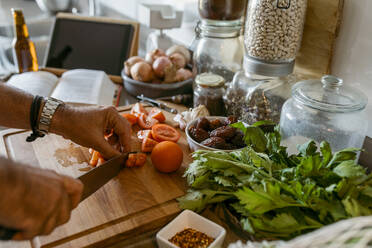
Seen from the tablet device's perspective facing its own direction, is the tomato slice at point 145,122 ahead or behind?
ahead

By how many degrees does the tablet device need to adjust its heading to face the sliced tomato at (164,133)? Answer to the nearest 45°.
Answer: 0° — it already faces it

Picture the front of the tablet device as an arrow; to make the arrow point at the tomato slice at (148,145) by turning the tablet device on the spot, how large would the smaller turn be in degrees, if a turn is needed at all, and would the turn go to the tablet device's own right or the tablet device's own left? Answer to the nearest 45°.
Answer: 0° — it already faces it

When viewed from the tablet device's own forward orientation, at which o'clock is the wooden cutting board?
The wooden cutting board is roughly at 12 o'clock from the tablet device.

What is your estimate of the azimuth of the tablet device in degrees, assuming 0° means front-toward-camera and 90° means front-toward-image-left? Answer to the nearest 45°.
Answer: approximately 0°

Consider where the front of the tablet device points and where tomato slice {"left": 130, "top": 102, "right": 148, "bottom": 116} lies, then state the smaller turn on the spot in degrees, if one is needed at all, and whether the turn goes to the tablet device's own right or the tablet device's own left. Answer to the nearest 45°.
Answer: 0° — it already faces it

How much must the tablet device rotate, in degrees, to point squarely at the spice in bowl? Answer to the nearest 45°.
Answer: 0° — it already faces it
